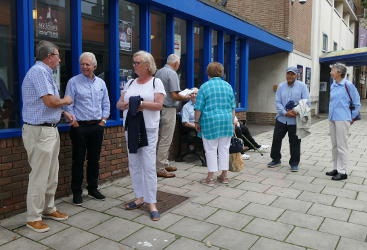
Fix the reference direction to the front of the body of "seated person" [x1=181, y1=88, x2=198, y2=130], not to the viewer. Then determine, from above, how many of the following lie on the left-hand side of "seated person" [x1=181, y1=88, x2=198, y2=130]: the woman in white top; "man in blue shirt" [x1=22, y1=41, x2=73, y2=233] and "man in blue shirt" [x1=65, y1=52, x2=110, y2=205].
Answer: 0

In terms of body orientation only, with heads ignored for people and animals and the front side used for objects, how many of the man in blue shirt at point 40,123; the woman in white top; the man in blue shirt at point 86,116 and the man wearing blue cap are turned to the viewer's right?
1

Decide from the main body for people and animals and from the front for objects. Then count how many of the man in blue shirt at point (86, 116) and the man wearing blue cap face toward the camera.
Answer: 2

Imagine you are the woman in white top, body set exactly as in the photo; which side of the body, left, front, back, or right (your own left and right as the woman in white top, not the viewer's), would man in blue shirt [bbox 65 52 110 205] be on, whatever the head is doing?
right

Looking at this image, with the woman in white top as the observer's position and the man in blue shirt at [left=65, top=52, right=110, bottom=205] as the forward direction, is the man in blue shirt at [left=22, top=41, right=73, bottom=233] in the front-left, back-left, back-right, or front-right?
front-left

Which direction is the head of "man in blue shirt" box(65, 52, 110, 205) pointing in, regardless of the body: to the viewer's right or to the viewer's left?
to the viewer's left

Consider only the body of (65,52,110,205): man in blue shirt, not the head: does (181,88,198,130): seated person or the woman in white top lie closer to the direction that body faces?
the woman in white top

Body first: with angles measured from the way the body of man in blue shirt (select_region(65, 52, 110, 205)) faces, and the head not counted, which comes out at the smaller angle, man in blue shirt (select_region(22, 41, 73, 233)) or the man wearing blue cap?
the man in blue shirt

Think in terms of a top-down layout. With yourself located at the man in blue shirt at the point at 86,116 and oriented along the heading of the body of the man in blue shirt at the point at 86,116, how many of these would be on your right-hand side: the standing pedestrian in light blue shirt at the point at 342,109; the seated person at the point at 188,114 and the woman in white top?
0

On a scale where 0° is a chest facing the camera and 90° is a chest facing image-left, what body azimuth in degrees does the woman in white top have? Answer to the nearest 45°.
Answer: approximately 45°

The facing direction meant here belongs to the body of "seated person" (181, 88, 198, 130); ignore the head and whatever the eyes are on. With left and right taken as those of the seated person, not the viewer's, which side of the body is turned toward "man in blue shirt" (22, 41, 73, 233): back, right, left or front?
right

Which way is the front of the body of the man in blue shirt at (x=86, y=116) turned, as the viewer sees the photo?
toward the camera

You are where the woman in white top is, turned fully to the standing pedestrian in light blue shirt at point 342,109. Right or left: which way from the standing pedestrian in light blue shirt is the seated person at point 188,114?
left

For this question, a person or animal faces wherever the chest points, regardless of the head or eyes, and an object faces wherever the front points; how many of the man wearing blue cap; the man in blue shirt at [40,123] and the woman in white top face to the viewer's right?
1

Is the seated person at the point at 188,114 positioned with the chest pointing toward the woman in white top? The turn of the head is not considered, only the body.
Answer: no

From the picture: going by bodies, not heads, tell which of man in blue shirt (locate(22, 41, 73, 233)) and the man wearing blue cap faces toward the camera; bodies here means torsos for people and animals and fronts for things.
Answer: the man wearing blue cap

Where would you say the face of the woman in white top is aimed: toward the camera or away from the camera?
toward the camera

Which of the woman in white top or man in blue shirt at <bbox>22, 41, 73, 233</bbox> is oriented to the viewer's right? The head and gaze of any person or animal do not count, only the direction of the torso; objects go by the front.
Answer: the man in blue shirt

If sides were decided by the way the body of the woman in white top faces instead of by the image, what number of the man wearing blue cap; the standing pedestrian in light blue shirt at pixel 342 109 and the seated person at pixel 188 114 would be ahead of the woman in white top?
0

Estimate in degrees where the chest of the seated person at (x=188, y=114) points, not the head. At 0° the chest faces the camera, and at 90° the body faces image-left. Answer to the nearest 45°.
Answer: approximately 315°

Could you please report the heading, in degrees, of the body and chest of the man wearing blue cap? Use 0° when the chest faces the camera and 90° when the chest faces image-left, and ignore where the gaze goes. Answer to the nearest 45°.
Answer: approximately 0°
